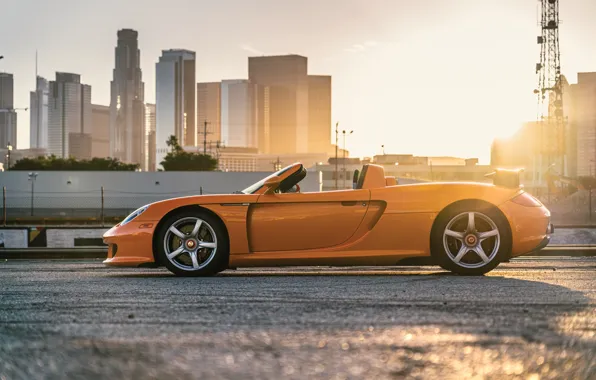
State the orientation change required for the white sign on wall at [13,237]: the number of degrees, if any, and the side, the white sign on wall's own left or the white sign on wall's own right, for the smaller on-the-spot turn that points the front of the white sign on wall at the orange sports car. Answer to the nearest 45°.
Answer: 0° — it already faces it

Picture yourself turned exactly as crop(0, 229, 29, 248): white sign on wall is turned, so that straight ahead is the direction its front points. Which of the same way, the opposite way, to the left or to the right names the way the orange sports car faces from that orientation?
to the right

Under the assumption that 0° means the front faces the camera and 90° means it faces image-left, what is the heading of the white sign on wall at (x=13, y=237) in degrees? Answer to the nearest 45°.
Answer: approximately 0°

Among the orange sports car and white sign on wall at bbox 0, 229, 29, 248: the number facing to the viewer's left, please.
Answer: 1

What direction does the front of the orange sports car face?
to the viewer's left

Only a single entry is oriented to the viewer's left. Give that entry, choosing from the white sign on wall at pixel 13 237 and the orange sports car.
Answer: the orange sports car
